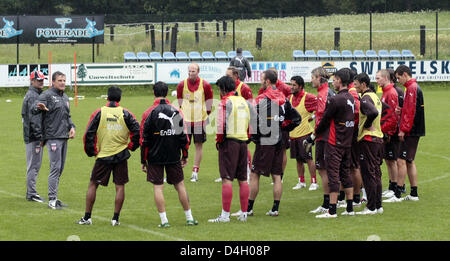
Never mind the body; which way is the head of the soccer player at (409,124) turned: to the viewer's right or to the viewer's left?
to the viewer's left

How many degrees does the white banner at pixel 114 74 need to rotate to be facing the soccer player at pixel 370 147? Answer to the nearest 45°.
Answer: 0° — it already faces them

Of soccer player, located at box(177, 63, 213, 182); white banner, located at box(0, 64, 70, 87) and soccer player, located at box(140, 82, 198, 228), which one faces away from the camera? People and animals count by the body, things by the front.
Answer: soccer player, located at box(140, 82, 198, 228)

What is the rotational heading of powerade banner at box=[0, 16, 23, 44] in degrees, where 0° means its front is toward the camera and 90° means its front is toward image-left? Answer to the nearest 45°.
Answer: approximately 0°

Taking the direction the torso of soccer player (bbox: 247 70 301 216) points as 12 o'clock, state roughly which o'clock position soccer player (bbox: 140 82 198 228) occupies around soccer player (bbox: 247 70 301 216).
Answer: soccer player (bbox: 140 82 198 228) is roughly at 9 o'clock from soccer player (bbox: 247 70 301 216).

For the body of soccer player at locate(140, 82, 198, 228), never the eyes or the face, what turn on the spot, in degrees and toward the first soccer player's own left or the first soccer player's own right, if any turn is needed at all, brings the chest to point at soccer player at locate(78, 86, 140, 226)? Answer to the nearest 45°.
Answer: approximately 90° to the first soccer player's own left

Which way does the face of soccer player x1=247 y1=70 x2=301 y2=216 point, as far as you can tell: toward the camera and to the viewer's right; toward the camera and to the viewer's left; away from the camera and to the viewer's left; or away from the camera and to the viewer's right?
away from the camera and to the viewer's left

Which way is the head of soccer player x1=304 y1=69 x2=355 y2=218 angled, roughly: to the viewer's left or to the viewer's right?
to the viewer's left

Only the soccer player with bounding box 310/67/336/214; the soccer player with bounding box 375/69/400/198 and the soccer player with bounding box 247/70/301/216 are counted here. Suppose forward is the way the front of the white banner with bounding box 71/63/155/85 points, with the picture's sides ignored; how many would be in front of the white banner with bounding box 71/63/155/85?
3

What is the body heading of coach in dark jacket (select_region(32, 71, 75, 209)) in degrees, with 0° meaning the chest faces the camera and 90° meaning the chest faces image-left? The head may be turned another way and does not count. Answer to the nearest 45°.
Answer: approximately 315°

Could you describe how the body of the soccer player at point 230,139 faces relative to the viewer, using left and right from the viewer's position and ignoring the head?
facing away from the viewer and to the left of the viewer
